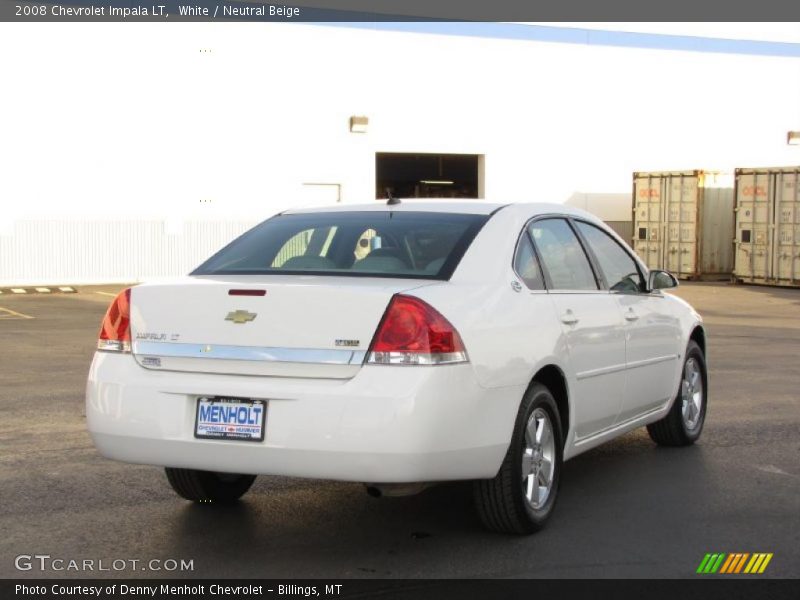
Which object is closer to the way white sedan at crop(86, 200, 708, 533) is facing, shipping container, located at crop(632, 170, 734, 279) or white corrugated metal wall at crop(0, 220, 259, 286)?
the shipping container

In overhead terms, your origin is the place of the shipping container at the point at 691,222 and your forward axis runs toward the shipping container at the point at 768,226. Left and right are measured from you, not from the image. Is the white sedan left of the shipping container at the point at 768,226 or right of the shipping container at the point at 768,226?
right

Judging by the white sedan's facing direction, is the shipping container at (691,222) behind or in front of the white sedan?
in front

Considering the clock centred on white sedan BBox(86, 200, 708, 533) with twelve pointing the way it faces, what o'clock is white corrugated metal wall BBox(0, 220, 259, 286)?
The white corrugated metal wall is roughly at 10 o'clock from the white sedan.

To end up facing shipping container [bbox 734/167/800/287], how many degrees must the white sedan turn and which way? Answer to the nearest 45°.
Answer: approximately 45° to its left

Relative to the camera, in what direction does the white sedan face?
facing away from the viewer and to the right of the viewer
